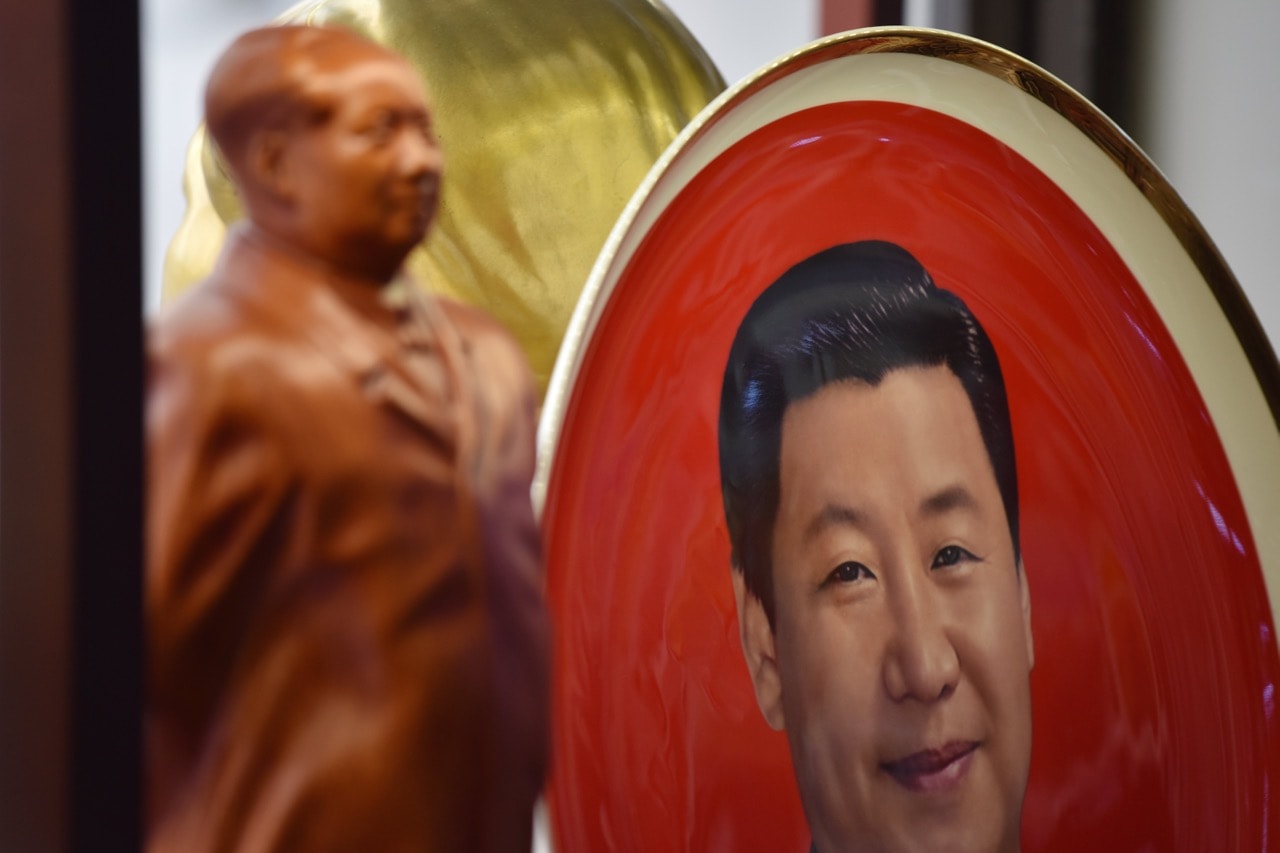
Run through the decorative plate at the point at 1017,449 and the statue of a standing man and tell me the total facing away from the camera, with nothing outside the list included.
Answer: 0

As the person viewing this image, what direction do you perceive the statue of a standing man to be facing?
facing the viewer and to the right of the viewer
